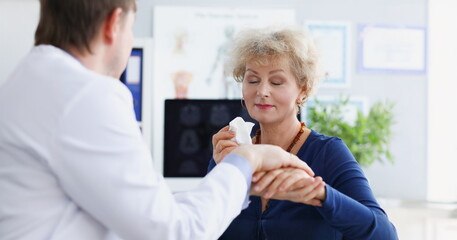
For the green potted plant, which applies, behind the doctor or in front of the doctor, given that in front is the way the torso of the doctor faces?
in front

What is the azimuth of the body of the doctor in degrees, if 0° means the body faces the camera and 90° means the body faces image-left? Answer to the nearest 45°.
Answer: approximately 225°

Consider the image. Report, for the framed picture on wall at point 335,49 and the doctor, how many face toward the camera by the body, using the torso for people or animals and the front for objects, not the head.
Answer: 1

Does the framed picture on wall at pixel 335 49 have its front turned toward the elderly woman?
yes

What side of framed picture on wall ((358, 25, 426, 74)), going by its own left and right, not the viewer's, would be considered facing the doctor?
front

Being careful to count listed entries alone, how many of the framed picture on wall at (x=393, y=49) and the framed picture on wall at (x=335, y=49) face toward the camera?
2

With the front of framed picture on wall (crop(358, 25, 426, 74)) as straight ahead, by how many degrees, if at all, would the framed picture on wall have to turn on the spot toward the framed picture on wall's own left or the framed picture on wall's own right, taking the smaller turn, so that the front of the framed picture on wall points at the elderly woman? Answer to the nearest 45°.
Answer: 0° — it already faces them

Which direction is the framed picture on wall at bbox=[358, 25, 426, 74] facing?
toward the camera

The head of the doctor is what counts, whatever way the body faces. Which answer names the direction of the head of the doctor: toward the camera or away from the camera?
away from the camera

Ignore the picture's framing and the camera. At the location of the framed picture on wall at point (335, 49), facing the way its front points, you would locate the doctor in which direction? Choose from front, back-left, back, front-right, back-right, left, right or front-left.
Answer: front

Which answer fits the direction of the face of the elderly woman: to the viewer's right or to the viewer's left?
to the viewer's left

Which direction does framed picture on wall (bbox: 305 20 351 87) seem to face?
toward the camera
